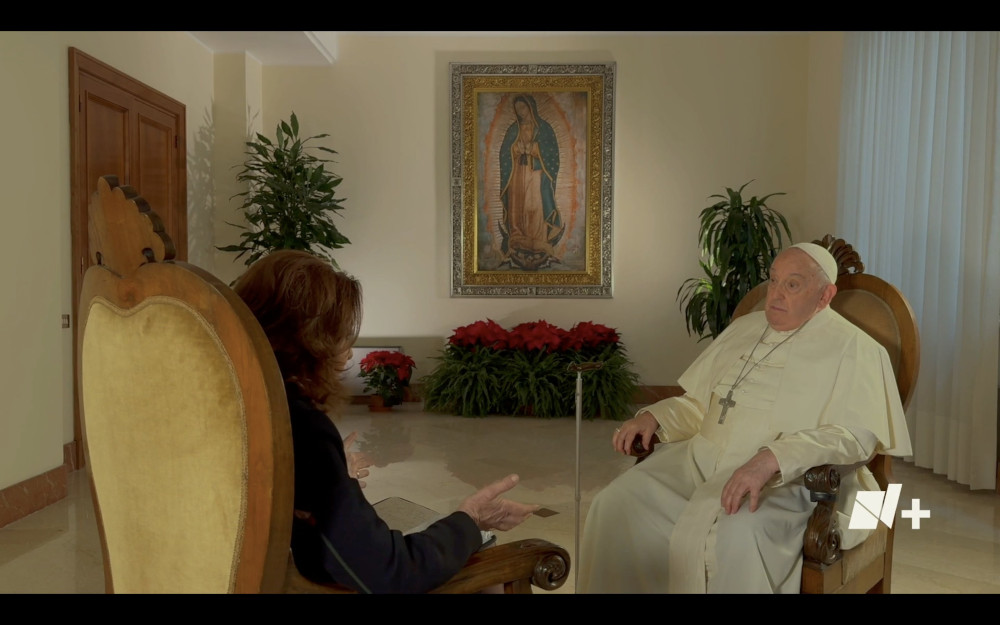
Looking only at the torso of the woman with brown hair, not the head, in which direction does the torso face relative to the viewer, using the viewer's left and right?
facing away from the viewer and to the right of the viewer

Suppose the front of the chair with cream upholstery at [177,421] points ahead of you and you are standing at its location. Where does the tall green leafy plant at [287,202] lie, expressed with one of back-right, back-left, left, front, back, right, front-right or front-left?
front-left

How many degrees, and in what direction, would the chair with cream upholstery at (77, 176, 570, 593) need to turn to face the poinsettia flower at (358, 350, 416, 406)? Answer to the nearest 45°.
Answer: approximately 45° to its left

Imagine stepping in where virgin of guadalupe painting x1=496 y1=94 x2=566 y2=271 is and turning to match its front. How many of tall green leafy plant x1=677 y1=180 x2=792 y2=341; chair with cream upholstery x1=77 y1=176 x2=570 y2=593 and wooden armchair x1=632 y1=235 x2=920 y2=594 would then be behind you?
0

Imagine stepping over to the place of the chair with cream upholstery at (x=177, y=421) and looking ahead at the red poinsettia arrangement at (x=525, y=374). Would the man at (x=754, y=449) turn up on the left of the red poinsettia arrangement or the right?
right

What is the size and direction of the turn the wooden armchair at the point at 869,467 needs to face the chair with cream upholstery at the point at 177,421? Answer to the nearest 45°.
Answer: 0° — it already faces it

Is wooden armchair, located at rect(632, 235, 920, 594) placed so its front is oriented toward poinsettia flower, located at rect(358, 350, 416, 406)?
no

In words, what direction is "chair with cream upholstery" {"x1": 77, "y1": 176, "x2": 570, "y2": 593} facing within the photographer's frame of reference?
facing away from the viewer and to the right of the viewer

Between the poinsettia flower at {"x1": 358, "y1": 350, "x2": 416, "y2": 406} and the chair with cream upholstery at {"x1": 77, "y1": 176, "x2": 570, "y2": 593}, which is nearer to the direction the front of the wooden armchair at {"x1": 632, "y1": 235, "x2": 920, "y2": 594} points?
the chair with cream upholstery

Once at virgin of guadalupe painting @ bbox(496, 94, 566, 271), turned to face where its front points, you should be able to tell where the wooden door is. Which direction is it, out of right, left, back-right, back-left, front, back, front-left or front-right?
front-right

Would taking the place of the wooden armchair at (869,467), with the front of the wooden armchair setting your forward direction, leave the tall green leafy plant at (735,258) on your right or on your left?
on your right

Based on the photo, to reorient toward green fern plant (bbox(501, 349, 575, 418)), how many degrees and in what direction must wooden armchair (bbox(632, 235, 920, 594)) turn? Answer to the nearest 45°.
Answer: approximately 90° to its right

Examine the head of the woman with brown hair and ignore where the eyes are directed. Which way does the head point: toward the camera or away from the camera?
away from the camera

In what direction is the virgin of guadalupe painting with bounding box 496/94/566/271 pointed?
toward the camera

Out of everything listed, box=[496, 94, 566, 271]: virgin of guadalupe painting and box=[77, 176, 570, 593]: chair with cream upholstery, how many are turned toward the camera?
1

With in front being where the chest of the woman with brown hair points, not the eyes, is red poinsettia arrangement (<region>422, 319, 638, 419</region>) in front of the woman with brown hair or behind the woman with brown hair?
in front
